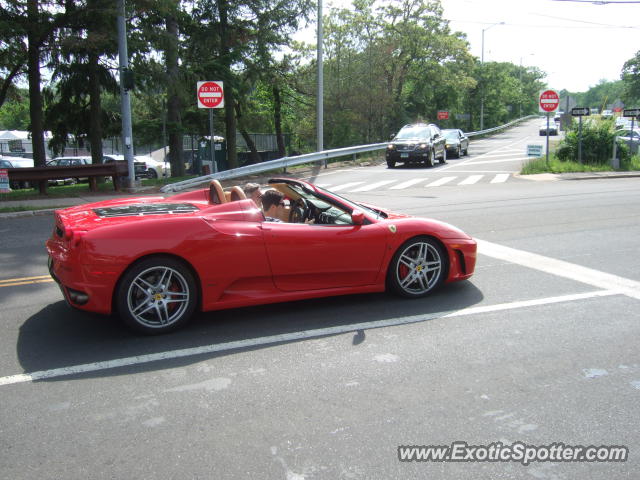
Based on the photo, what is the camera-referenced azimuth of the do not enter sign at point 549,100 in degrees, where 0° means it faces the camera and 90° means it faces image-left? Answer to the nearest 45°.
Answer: approximately 0°

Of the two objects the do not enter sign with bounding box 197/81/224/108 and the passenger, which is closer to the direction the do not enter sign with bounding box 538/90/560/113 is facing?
the passenger

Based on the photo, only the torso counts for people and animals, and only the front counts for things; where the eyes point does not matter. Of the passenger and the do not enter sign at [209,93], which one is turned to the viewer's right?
the passenger

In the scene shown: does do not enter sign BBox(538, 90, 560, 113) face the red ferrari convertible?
yes

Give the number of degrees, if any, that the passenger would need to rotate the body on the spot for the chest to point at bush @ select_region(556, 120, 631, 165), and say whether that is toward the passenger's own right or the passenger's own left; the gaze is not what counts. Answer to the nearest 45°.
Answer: approximately 45° to the passenger's own left

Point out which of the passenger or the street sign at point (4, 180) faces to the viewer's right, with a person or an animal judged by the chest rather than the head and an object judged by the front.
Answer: the passenger

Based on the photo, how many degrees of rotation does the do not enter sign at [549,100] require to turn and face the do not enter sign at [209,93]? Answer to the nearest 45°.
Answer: approximately 45° to its right

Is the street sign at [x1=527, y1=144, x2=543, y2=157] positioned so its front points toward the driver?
yes

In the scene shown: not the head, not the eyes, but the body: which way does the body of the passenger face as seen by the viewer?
to the viewer's right

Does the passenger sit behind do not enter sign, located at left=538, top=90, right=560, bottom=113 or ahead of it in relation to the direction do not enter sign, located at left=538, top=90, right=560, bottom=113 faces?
ahead

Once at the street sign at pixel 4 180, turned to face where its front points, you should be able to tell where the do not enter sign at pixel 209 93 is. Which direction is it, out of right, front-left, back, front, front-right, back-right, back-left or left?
left
